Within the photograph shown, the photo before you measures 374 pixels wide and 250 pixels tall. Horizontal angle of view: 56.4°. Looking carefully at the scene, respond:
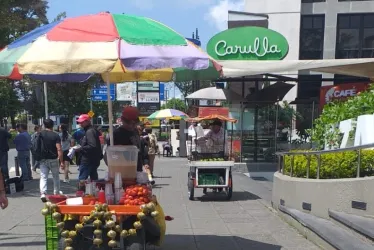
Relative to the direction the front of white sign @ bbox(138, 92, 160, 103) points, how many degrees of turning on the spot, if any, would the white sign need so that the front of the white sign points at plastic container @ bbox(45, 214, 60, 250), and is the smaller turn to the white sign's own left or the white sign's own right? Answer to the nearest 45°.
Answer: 0° — it already faces it

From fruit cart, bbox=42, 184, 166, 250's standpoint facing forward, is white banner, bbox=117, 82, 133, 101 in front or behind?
behind

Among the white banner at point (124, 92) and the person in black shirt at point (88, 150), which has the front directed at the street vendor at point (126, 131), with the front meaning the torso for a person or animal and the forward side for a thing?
the white banner

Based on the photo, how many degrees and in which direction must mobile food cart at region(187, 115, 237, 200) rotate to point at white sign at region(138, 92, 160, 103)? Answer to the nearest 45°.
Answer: approximately 180°

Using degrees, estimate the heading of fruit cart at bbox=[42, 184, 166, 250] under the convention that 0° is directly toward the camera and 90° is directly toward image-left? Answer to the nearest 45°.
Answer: approximately 0°

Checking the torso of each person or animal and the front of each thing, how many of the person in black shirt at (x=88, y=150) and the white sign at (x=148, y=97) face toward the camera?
1

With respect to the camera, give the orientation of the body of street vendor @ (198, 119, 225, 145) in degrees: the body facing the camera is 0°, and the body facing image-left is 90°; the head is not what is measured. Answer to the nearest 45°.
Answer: approximately 45°

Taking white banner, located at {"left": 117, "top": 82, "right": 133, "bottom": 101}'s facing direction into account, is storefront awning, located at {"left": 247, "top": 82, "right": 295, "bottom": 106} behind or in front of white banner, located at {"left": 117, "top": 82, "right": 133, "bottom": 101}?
in front
